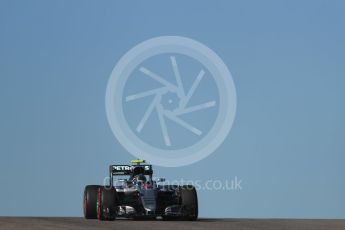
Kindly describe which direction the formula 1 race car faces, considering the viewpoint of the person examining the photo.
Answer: facing the viewer
